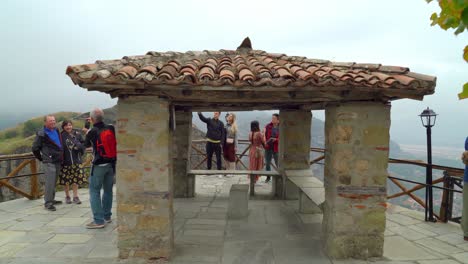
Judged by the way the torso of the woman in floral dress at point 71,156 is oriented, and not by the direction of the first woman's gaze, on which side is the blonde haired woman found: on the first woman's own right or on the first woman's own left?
on the first woman's own left

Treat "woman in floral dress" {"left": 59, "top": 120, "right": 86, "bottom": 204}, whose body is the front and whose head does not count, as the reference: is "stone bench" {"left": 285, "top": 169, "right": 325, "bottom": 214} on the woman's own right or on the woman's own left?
on the woman's own left

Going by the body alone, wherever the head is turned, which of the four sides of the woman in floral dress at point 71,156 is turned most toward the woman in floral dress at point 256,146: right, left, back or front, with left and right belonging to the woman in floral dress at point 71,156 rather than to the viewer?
left

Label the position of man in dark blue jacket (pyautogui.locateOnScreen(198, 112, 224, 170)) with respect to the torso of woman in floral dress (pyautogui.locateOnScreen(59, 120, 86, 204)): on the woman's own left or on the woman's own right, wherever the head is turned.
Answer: on the woman's own left

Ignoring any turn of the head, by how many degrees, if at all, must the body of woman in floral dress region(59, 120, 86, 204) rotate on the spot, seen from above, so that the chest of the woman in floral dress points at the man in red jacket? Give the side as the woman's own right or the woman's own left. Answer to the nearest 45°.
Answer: approximately 90° to the woman's own left

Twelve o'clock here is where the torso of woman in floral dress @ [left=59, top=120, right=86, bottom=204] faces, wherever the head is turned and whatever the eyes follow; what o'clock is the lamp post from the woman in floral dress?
The lamp post is roughly at 10 o'clock from the woman in floral dress.

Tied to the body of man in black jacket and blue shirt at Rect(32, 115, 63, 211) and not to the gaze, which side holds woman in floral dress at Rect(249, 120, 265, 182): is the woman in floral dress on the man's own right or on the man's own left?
on the man's own left
